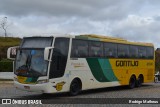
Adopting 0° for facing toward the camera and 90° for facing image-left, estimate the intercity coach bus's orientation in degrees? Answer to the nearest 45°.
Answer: approximately 45°
